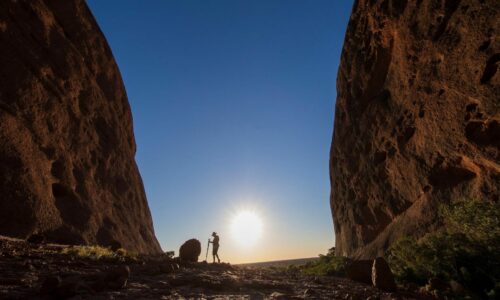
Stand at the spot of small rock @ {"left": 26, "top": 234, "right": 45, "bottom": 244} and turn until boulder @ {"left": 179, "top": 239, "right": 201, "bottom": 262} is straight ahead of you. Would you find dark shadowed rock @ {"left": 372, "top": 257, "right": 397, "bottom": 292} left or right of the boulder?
right

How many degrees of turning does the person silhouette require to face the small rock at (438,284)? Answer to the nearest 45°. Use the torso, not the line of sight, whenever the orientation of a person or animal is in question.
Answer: approximately 135° to its left

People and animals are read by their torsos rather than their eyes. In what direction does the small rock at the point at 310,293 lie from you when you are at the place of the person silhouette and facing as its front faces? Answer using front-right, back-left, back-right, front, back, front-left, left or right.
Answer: left

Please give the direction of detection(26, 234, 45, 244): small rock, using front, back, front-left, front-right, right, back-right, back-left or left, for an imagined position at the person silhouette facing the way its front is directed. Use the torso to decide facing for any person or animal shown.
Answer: front-left

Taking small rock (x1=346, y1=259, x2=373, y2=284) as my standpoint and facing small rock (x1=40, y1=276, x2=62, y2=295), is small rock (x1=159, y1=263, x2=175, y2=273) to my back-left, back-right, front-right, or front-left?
front-right

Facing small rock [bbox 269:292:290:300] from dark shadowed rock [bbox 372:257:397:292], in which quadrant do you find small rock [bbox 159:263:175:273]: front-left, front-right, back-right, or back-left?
front-right

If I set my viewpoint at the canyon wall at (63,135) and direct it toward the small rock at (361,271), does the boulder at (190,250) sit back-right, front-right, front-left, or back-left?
front-left

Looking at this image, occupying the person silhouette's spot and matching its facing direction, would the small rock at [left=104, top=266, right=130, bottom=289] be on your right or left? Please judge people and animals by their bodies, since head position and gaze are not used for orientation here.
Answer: on your left

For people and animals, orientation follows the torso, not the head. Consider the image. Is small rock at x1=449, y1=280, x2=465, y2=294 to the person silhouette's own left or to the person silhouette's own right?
on its left

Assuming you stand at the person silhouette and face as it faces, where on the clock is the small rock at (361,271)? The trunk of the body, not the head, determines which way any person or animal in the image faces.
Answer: The small rock is roughly at 8 o'clock from the person silhouette.

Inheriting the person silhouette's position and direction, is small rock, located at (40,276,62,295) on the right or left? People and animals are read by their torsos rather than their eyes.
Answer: on its left

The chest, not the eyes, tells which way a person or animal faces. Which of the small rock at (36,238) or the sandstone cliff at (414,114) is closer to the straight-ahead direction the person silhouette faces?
the small rock

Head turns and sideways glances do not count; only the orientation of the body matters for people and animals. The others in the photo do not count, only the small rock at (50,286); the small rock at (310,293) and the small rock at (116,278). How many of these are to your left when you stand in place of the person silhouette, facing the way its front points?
3

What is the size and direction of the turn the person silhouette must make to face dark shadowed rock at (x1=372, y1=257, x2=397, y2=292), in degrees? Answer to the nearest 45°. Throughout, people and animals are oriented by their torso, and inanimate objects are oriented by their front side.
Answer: approximately 90° to its left

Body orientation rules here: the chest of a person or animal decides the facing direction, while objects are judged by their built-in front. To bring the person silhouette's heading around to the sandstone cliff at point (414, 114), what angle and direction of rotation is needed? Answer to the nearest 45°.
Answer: approximately 135° to its left

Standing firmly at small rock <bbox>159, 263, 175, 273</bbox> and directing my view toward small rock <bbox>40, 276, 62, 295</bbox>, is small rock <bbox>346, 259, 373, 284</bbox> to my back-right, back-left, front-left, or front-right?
front-left

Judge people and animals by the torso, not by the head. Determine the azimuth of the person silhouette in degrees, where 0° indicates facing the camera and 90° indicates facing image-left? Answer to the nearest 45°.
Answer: approximately 90°
